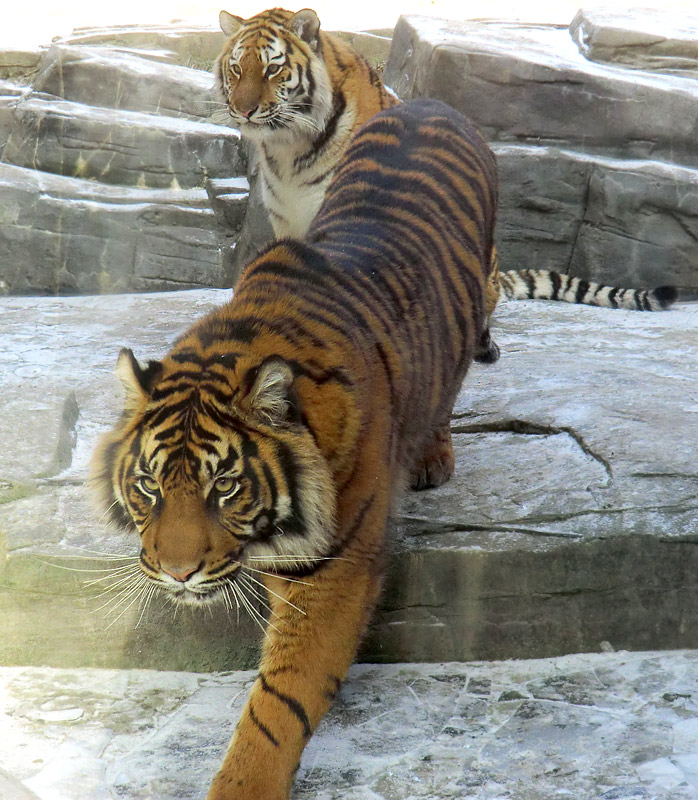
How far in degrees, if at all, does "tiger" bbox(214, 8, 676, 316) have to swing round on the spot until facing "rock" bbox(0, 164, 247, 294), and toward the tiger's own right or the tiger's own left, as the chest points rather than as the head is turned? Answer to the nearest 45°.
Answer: approximately 90° to the tiger's own right

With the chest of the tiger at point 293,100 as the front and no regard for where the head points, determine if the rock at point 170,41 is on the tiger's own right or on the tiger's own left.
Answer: on the tiger's own right

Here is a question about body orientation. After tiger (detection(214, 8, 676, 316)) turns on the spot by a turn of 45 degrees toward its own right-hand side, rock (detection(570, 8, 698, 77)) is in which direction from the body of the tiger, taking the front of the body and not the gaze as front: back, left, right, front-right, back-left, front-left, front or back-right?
back-right

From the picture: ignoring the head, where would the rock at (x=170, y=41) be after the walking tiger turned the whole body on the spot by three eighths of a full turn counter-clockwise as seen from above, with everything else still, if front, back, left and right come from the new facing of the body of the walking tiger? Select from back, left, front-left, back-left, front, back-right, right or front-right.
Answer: left

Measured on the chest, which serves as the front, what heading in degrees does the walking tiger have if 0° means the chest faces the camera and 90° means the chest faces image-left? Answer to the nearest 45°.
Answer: approximately 45°

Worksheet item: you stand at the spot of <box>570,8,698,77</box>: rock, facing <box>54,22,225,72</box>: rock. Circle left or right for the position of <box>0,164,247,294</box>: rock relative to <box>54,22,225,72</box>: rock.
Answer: left

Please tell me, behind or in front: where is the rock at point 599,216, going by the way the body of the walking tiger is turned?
behind

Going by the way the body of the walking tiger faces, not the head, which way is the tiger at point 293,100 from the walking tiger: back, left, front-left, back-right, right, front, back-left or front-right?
back-right

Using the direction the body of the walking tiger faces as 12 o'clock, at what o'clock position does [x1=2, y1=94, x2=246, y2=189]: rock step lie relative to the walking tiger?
The rock step is roughly at 4 o'clock from the walking tiger.
